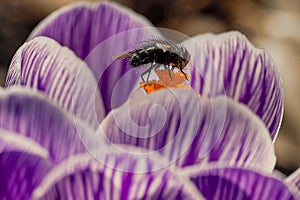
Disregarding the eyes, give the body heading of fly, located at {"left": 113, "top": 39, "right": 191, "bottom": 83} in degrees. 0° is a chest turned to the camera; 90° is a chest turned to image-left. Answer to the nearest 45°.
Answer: approximately 270°
